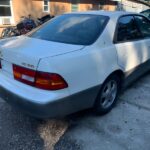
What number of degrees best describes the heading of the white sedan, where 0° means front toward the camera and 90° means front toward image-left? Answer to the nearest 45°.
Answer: approximately 225°
